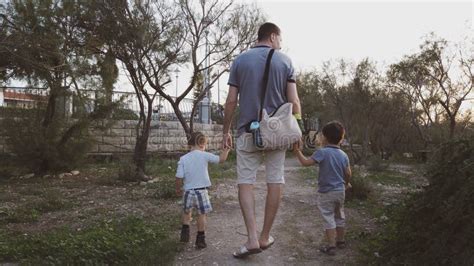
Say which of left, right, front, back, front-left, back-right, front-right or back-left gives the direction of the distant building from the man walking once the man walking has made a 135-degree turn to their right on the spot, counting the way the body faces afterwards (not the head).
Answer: back

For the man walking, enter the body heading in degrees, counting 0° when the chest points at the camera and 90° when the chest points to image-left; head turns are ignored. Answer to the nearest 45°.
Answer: approximately 180°

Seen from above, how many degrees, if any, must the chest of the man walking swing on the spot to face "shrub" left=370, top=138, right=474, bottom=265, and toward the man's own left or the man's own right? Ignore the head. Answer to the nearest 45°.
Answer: approximately 90° to the man's own right

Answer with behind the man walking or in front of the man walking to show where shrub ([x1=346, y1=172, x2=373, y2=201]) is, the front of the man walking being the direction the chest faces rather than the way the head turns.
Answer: in front

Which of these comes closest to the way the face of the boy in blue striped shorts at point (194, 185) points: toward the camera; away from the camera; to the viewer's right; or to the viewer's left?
away from the camera

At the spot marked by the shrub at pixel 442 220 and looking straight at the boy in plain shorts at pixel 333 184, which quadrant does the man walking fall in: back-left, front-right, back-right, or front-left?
front-left

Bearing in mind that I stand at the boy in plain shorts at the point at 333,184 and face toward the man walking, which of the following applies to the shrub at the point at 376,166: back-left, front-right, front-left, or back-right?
back-right

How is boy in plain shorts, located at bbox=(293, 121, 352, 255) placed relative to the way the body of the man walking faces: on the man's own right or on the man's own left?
on the man's own right

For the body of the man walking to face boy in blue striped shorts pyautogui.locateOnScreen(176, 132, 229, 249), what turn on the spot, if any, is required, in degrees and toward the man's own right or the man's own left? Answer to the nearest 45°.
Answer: approximately 45° to the man's own left
